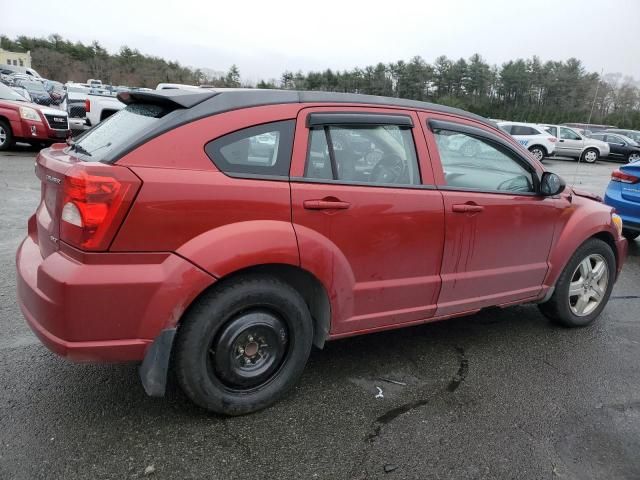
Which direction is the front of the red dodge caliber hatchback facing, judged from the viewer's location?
facing away from the viewer and to the right of the viewer

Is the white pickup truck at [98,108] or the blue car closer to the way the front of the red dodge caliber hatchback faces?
the blue car

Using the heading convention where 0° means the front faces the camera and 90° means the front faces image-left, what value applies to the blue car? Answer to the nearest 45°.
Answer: approximately 225°

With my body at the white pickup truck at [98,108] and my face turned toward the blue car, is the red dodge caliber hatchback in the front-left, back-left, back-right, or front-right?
front-right

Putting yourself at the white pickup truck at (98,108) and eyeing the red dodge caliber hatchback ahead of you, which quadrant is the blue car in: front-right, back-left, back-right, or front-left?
front-left

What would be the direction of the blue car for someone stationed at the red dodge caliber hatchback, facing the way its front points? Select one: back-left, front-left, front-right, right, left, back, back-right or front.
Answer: front

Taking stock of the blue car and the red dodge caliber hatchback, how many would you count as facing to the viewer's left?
0

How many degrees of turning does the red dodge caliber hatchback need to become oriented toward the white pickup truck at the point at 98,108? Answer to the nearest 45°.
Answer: approximately 90° to its left

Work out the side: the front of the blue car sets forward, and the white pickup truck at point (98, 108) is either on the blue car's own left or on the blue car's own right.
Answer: on the blue car's own left
